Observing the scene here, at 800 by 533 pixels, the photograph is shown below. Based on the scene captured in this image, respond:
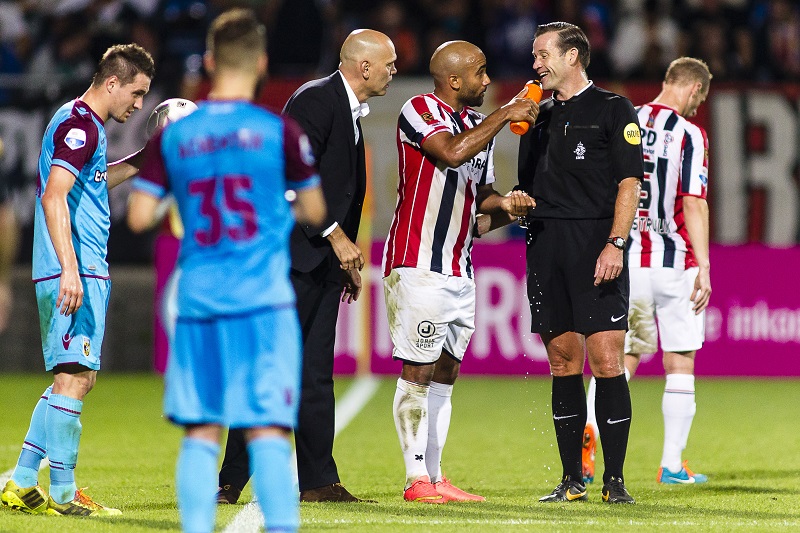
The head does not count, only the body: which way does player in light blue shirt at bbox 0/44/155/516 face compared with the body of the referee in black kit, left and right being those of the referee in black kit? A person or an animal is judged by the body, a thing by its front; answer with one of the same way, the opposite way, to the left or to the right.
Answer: to the left

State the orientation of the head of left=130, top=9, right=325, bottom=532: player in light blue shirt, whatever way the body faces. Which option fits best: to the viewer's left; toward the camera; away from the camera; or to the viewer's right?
away from the camera

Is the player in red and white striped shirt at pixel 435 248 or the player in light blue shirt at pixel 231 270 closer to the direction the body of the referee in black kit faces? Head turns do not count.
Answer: the player in light blue shirt

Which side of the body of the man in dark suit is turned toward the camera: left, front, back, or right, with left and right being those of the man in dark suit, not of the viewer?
right

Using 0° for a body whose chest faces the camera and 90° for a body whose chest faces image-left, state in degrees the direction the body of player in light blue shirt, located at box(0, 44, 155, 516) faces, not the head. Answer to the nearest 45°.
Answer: approximately 270°

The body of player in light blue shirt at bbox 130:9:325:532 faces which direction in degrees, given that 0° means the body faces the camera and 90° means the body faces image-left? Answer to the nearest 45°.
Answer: approximately 180°

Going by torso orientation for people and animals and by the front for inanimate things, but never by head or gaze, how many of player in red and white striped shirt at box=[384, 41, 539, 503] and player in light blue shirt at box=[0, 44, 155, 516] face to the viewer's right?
2

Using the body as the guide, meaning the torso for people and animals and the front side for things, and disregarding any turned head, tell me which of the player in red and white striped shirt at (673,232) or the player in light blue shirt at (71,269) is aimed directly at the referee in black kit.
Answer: the player in light blue shirt
